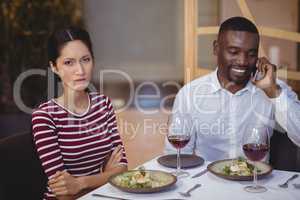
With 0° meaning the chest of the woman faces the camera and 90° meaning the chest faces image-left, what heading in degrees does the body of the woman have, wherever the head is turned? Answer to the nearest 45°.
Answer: approximately 315°

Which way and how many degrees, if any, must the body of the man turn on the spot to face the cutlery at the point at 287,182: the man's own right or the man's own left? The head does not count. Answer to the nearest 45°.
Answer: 0° — they already face it

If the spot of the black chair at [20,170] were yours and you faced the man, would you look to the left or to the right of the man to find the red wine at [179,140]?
right

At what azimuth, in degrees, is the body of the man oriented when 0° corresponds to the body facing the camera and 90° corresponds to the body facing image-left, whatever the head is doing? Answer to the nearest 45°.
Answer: approximately 0°
